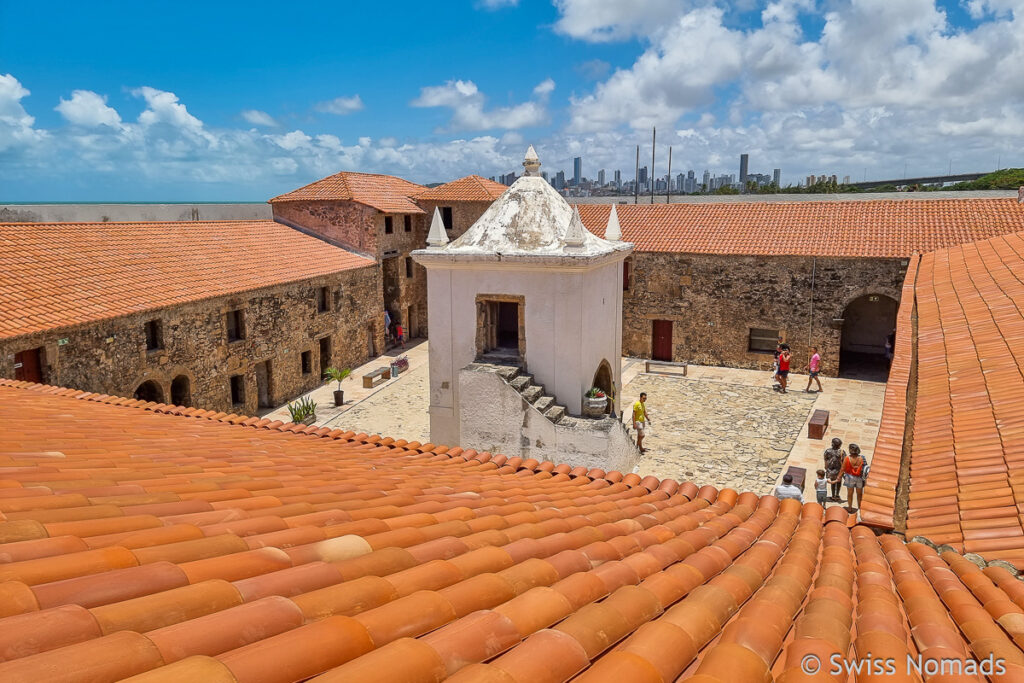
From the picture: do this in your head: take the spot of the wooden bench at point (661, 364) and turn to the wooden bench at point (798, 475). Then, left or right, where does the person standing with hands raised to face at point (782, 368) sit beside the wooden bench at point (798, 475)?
left

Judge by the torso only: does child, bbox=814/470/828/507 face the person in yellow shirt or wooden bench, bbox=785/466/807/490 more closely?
the wooden bench
